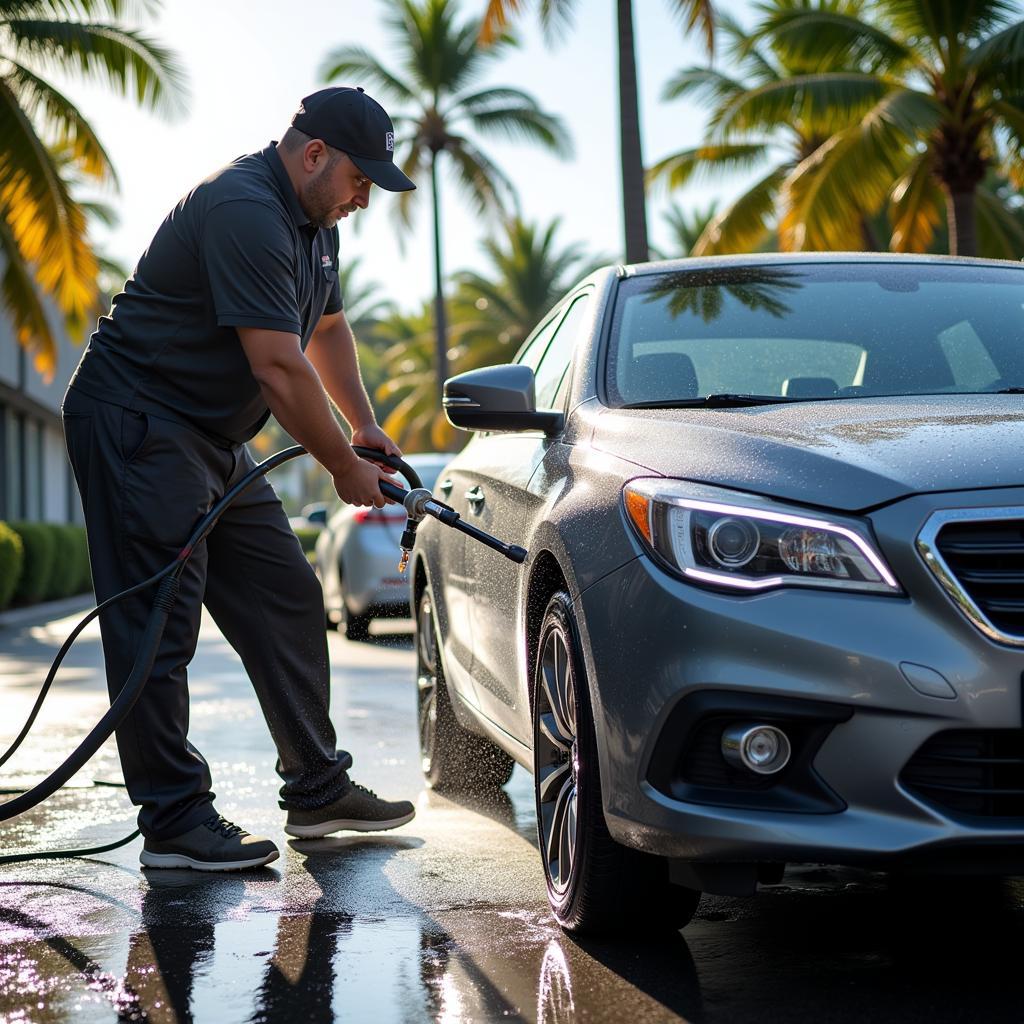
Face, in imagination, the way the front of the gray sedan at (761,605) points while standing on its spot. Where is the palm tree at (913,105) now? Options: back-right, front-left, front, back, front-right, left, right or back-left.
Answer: back-left

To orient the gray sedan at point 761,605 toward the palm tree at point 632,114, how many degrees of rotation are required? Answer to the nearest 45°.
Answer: approximately 135° to its left

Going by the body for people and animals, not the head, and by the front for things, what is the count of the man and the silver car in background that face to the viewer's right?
1

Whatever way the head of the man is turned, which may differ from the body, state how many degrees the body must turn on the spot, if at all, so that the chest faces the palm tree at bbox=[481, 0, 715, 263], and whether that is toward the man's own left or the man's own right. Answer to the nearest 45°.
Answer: approximately 90° to the man's own left

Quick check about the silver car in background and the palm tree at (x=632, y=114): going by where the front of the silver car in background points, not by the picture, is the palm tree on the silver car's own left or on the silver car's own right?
on the silver car's own right

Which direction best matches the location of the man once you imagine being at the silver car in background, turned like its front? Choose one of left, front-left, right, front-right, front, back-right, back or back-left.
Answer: back-left

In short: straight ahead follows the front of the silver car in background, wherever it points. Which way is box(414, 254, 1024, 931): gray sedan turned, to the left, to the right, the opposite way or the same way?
the opposite way

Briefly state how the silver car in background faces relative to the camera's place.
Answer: facing away from the viewer and to the left of the viewer

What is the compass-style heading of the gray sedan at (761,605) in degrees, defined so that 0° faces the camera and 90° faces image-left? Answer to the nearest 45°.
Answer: approximately 315°

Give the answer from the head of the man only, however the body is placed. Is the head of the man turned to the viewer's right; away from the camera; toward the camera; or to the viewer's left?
to the viewer's right

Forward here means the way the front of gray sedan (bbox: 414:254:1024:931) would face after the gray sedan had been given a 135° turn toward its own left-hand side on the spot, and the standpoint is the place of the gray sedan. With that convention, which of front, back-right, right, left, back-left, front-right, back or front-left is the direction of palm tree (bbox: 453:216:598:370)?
front

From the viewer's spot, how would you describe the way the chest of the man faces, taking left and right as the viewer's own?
facing to the right of the viewer

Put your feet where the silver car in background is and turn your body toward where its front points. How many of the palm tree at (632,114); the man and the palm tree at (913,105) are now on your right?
2
